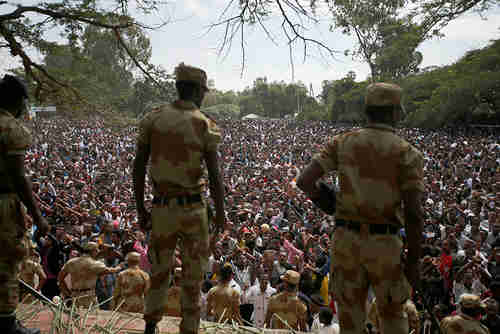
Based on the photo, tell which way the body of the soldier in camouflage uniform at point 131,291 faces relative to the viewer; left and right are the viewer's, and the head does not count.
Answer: facing away from the viewer

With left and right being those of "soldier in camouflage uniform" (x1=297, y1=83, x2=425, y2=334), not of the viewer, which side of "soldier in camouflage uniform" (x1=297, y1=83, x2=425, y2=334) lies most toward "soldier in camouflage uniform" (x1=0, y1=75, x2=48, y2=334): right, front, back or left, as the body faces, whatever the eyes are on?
left

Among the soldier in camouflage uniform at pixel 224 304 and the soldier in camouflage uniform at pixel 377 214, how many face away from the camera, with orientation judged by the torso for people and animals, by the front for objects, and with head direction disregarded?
2

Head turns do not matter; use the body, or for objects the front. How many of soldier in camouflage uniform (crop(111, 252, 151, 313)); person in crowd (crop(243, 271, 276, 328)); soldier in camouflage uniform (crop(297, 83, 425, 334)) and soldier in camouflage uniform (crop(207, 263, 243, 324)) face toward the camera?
1

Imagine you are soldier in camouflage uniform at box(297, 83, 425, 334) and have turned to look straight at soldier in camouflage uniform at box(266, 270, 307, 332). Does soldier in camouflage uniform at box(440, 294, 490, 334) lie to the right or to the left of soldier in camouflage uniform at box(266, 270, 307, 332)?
right

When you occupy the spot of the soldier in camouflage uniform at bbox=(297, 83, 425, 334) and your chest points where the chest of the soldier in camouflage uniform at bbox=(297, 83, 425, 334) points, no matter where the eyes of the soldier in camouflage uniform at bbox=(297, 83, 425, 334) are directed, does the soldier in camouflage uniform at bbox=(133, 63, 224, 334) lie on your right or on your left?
on your left

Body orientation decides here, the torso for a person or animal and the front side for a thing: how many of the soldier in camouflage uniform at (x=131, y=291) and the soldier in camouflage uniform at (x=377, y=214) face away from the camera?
2

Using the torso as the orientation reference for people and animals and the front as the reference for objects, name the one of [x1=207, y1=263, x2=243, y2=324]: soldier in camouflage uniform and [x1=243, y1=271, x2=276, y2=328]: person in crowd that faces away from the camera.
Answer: the soldier in camouflage uniform

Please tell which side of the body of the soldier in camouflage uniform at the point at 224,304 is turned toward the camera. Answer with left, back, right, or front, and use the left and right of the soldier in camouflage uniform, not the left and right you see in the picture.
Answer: back

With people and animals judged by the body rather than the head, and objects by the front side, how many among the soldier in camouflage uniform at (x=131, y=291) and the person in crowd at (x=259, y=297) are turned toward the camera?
1

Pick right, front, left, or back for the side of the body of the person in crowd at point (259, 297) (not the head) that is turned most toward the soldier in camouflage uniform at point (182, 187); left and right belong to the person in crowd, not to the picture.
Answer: front

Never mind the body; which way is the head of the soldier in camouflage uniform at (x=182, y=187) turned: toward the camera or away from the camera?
away from the camera

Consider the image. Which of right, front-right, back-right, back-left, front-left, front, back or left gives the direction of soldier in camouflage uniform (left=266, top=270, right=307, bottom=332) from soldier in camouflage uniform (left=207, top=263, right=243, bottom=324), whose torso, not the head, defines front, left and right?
right

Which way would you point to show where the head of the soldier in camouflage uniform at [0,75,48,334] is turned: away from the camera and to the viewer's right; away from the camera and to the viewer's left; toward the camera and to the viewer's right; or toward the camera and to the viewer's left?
away from the camera and to the viewer's right

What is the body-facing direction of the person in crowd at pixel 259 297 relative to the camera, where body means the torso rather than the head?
toward the camera

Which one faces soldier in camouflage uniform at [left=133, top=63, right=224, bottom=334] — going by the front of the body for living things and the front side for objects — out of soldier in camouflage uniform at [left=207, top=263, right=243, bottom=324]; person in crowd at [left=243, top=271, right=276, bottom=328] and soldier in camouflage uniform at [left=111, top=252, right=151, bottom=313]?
the person in crowd

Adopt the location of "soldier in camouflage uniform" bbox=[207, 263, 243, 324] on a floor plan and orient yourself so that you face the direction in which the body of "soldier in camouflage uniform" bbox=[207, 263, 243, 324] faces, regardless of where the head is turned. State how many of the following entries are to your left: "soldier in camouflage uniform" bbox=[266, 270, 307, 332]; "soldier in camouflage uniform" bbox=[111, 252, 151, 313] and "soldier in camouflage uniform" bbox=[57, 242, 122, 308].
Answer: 2

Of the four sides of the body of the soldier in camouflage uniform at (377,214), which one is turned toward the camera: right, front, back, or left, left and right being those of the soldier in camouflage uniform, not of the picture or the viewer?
back

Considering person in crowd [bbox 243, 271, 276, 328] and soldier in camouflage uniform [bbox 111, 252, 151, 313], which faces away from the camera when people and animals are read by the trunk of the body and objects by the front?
the soldier in camouflage uniform
